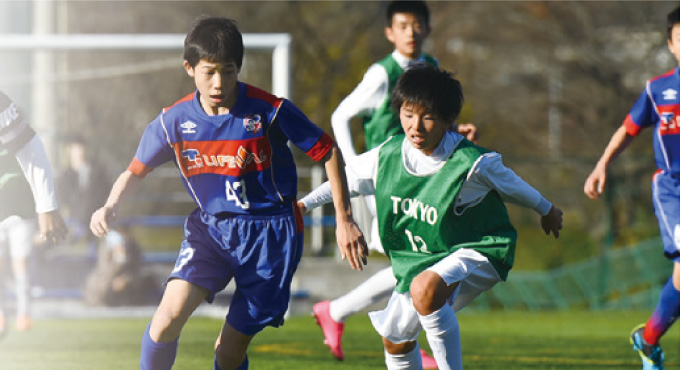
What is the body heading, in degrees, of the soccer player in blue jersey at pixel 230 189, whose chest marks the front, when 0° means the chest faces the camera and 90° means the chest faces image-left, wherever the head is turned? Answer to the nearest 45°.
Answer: approximately 0°

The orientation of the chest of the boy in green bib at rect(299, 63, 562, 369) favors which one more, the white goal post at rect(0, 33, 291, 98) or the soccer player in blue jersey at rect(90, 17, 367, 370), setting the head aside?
the soccer player in blue jersey

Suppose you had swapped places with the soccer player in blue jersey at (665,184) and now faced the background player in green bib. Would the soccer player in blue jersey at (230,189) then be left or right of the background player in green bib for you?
left

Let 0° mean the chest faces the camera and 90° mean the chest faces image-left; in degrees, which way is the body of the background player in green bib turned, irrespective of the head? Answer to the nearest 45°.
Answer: approximately 315°

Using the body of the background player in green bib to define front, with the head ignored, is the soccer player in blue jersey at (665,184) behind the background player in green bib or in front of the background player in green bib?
in front

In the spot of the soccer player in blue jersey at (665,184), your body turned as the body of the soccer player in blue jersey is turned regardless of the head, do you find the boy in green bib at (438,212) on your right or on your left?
on your right

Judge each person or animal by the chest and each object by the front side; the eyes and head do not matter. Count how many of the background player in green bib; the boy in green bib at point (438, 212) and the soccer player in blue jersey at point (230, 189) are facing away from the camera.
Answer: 0

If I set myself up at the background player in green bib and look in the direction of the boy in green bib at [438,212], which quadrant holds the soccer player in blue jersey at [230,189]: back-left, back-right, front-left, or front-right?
front-right

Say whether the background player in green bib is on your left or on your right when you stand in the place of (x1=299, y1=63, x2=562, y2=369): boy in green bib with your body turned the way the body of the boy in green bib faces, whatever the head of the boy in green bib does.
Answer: on your right

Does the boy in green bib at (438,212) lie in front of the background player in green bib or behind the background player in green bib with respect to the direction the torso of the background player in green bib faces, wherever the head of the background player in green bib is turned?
in front

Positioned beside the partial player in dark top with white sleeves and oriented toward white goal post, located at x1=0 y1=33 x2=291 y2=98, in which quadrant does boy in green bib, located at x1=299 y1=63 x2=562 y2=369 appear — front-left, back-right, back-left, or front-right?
back-right

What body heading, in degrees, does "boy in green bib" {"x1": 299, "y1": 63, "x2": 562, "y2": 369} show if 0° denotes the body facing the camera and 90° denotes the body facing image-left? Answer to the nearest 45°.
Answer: approximately 45°
